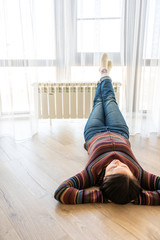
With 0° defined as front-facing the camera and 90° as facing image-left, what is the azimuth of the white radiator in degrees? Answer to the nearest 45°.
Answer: approximately 0°
